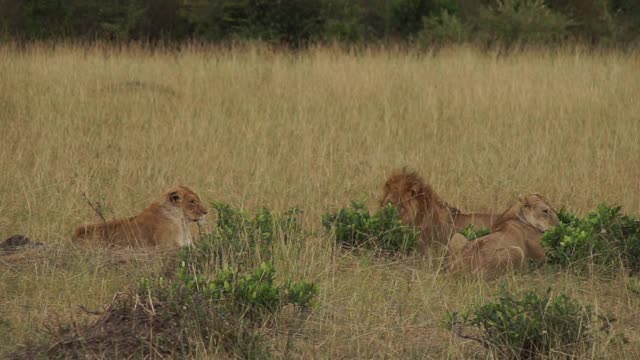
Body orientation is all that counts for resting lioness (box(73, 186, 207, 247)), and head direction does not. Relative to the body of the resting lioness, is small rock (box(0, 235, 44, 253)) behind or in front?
behind

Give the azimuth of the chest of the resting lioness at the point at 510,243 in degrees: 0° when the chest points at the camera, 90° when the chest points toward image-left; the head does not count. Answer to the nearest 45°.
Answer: approximately 270°

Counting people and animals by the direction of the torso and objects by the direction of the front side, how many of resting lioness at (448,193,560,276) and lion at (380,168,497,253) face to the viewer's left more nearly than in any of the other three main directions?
1

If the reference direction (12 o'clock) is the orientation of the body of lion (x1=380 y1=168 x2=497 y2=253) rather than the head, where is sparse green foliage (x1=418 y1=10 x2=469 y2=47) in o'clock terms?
The sparse green foliage is roughly at 3 o'clock from the lion.

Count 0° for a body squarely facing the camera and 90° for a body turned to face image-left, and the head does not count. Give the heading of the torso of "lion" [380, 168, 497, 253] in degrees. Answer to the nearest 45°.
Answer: approximately 90°

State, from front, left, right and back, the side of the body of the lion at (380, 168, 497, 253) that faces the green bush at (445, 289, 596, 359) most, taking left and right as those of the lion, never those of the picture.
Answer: left

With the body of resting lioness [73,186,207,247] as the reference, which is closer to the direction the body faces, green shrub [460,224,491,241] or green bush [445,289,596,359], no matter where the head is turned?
the green shrub

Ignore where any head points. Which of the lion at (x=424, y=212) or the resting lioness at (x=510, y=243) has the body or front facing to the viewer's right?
the resting lioness

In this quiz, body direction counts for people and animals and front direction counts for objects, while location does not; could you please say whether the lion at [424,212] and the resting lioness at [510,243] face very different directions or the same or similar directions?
very different directions

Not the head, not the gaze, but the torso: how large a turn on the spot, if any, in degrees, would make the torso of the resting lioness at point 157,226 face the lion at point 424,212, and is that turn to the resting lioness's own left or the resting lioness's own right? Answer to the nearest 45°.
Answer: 0° — it already faces it

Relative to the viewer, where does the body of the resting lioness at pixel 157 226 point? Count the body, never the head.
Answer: to the viewer's right
